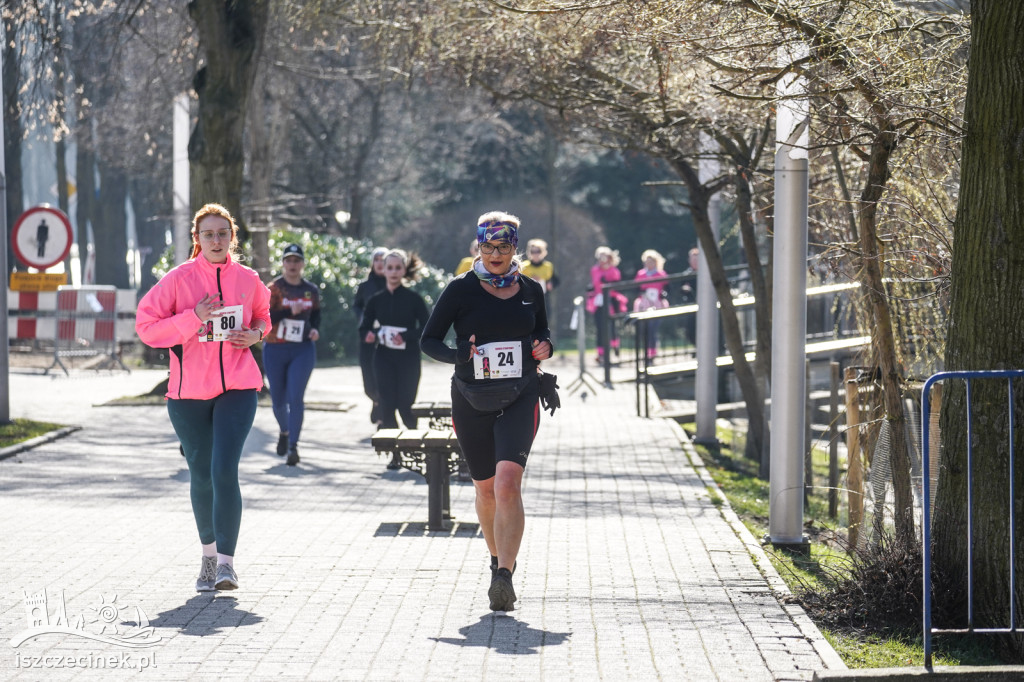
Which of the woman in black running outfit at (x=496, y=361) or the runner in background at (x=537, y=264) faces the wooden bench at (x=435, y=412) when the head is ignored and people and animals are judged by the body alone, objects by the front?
the runner in background

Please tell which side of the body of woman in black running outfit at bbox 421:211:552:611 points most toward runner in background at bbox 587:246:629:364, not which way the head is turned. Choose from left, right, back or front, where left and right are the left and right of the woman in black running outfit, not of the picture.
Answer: back

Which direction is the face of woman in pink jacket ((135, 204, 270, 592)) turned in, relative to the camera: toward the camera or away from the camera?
toward the camera

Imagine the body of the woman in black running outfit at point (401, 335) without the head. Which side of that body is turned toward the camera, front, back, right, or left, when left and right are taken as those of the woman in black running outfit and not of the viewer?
front

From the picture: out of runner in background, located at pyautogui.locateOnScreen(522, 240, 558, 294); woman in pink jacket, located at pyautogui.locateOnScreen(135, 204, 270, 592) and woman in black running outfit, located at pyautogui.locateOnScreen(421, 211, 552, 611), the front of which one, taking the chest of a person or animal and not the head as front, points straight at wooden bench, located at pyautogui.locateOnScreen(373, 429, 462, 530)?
the runner in background

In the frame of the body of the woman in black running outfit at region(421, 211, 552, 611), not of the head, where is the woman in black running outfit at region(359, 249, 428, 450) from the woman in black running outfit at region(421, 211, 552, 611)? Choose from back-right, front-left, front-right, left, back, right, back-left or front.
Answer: back

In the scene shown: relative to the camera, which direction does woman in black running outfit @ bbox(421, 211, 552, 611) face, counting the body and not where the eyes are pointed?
toward the camera

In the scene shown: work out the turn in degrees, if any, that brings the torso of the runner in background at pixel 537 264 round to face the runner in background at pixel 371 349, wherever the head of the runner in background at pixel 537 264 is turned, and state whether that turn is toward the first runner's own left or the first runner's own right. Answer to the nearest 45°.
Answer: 0° — they already face them

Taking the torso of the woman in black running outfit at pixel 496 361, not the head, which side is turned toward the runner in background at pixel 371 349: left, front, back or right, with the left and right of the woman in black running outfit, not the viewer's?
back

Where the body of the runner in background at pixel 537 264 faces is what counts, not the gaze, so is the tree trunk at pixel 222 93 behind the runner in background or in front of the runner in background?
in front

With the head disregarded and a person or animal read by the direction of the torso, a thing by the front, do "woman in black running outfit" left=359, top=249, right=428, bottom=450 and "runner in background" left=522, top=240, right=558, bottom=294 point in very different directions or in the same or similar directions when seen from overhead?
same or similar directions

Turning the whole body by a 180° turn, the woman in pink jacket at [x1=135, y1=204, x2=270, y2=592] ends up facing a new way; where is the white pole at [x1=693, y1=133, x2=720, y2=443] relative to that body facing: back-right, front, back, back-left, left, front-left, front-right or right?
front-right

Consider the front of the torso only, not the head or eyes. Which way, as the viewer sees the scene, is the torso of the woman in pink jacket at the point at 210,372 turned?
toward the camera

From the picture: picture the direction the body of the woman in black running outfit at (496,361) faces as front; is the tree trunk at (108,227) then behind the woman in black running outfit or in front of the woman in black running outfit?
behind
